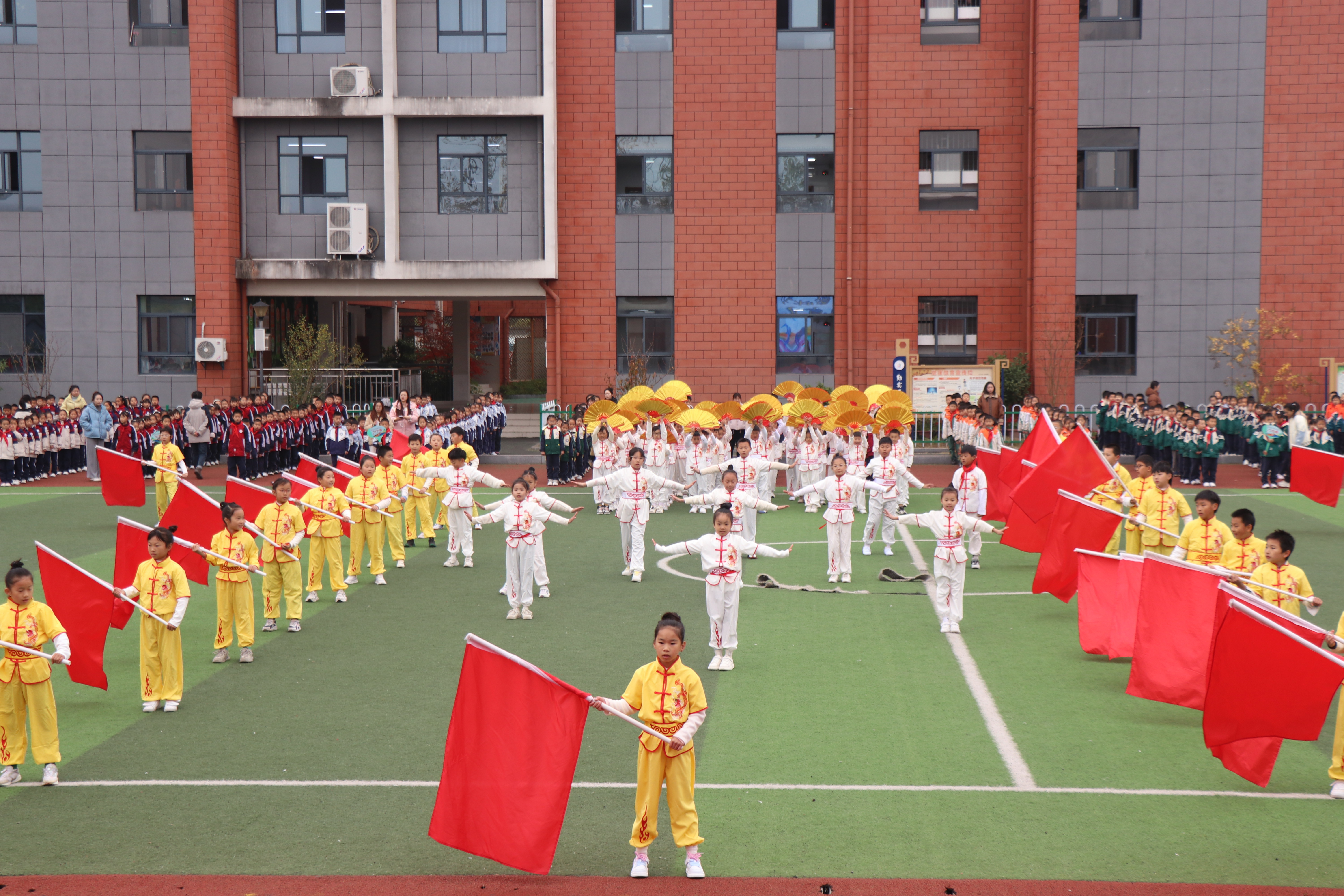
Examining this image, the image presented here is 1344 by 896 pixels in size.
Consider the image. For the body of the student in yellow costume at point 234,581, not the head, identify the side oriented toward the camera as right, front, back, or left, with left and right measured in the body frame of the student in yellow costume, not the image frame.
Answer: front

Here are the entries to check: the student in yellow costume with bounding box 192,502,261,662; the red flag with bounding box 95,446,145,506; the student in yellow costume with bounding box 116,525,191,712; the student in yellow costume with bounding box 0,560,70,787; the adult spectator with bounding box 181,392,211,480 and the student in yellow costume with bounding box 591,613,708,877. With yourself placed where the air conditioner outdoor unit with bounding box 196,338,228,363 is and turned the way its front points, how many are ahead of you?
6

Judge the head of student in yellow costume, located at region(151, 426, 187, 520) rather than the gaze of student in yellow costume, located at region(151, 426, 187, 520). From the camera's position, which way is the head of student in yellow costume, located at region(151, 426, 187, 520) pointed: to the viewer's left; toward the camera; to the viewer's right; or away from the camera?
toward the camera

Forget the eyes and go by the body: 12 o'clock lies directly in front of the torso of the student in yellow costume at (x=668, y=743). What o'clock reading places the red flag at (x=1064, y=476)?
The red flag is roughly at 7 o'clock from the student in yellow costume.

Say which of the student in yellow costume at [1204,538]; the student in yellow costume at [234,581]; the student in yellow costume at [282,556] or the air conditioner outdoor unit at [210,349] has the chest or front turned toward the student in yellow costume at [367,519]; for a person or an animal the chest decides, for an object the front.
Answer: the air conditioner outdoor unit

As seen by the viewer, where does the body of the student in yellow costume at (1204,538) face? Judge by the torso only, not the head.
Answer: toward the camera

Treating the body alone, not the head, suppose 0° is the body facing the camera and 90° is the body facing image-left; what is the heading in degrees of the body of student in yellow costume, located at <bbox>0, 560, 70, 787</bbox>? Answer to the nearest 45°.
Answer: approximately 0°

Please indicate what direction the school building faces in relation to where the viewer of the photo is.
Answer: facing the viewer

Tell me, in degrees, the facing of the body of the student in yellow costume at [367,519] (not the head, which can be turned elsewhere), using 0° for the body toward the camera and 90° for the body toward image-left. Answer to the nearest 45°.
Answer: approximately 0°

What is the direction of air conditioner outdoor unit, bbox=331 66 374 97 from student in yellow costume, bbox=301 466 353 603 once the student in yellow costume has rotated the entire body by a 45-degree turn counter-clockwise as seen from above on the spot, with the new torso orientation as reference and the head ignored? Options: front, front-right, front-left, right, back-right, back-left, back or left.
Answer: back-left

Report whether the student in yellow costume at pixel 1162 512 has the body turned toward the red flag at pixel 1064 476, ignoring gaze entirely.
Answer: no

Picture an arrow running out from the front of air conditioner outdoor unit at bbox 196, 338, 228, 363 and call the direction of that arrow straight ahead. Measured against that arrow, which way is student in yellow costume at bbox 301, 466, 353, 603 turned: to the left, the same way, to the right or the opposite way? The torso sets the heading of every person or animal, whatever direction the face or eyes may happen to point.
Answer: the same way

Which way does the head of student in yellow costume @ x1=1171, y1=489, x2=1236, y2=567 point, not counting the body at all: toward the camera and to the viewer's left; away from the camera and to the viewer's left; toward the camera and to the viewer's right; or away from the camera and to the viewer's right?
toward the camera and to the viewer's left

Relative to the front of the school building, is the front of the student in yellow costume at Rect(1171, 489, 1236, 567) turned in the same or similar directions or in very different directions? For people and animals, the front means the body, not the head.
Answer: same or similar directions

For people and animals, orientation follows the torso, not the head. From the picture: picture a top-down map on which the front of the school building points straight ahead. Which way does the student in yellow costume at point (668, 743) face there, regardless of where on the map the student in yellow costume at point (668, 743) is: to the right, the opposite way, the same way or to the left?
the same way

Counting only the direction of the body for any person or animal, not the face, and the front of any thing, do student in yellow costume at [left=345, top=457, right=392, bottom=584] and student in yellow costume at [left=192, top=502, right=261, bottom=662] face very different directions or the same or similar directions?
same or similar directions
